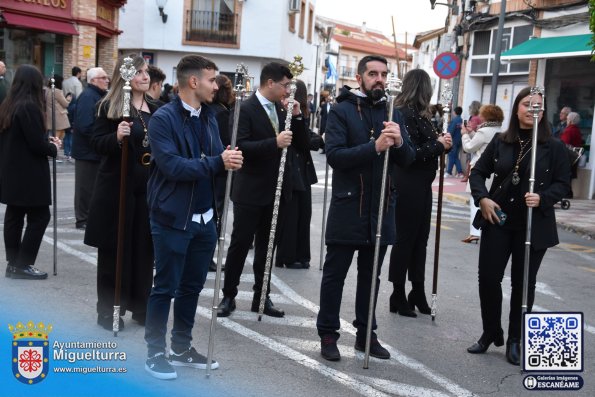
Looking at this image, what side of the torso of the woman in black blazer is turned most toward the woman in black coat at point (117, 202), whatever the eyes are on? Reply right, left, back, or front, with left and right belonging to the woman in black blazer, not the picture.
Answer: right

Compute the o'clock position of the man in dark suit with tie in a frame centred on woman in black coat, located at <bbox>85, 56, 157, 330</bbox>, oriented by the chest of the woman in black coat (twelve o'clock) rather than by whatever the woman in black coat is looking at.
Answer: The man in dark suit with tie is roughly at 10 o'clock from the woman in black coat.

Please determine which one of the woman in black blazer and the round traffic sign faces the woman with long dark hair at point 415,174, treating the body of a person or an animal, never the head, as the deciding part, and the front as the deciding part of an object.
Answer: the round traffic sign

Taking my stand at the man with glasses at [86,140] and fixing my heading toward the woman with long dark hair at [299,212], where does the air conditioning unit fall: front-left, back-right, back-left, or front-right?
back-left

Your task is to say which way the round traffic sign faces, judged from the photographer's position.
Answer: facing the viewer

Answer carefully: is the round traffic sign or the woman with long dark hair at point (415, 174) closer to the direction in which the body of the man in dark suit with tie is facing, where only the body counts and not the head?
the woman with long dark hair

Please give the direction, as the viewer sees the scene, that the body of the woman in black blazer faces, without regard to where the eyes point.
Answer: toward the camera

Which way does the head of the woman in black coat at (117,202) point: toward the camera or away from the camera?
toward the camera

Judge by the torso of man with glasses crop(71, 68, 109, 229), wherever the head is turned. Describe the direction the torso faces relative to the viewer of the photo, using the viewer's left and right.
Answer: facing to the right of the viewer
